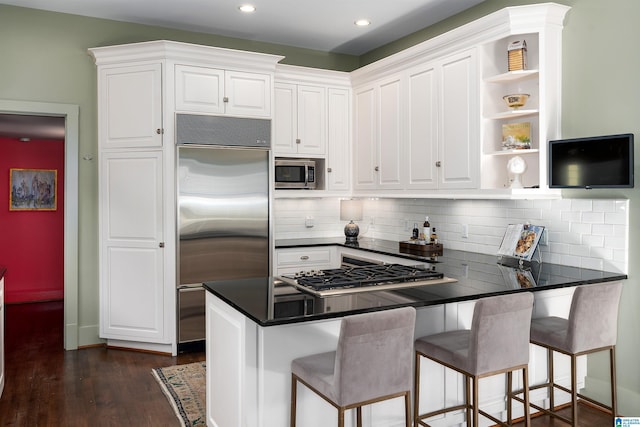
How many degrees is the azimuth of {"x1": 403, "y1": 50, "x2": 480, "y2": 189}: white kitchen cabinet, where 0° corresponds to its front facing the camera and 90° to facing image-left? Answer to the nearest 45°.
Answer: approximately 45°

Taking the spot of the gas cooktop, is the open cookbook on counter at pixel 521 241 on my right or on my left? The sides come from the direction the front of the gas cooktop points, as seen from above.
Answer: on my right

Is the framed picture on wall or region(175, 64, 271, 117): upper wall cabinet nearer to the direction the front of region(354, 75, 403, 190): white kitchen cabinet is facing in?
the upper wall cabinet

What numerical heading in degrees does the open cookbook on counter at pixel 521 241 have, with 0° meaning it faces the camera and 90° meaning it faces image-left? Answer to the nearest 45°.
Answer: approximately 45°

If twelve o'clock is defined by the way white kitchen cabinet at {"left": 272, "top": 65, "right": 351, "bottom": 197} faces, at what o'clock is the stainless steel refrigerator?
The stainless steel refrigerator is roughly at 3 o'clock from the white kitchen cabinet.

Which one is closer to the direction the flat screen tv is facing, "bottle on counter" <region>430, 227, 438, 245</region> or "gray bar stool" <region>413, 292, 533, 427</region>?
the gray bar stool

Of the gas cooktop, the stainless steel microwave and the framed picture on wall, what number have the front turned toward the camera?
2

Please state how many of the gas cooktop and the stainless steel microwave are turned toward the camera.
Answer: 1
